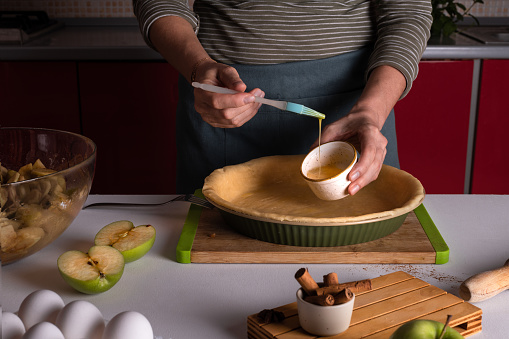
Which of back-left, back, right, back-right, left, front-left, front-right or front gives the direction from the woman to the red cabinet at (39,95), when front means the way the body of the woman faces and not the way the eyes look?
back-right

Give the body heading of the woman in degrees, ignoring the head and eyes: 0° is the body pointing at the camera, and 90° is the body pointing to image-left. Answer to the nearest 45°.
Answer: approximately 0°

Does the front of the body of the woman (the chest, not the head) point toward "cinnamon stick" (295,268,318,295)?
yes

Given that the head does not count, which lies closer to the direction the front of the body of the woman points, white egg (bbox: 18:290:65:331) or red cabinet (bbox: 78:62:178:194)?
the white egg

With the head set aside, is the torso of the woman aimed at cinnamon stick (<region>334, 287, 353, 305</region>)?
yes

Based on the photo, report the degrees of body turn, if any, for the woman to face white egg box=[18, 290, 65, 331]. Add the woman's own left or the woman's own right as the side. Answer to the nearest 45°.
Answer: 0° — they already face it

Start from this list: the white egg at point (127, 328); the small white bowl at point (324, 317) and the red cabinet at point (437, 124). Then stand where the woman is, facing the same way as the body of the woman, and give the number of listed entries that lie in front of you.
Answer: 2

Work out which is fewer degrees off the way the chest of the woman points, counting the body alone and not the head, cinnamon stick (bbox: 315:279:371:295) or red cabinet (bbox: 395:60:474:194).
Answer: the cinnamon stick
